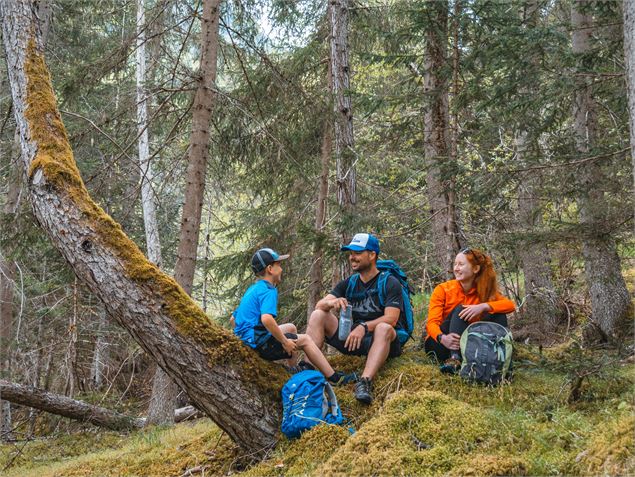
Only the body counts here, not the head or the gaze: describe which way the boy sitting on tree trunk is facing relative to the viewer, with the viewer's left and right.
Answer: facing to the right of the viewer

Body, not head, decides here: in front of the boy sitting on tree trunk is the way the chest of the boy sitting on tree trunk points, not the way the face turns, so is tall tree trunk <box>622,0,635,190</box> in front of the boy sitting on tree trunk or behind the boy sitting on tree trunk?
in front

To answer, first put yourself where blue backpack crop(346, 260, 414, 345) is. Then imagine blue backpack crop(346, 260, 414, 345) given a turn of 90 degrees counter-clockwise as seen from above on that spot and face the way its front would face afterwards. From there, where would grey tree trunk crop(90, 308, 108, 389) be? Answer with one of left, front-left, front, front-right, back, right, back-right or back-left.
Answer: front

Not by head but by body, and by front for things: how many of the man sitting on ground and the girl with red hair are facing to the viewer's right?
0

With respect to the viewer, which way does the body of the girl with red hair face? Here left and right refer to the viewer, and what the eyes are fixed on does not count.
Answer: facing the viewer and to the left of the viewer

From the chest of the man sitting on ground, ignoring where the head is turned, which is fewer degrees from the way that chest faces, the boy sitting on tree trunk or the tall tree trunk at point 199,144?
the boy sitting on tree trunk

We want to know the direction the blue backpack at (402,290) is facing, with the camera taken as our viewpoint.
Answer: facing away from the viewer and to the right of the viewer

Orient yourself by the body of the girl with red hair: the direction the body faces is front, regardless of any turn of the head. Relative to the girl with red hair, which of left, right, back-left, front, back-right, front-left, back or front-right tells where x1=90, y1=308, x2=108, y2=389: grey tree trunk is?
right

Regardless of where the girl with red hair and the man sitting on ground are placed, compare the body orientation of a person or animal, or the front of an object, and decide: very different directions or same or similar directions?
same or similar directions

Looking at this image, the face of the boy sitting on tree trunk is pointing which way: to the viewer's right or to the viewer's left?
to the viewer's right

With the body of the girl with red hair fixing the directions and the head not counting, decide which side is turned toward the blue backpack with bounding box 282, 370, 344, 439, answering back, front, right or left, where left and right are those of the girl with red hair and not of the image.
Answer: front

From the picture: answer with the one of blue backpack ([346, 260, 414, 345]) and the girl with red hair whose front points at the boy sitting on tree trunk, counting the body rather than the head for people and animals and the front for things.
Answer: the girl with red hair

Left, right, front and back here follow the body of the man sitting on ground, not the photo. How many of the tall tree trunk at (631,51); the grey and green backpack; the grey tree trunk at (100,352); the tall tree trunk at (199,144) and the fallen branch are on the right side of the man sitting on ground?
3
